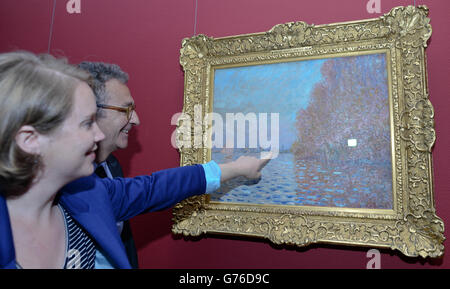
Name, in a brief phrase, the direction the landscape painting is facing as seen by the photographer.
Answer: facing the viewer and to the left of the viewer
